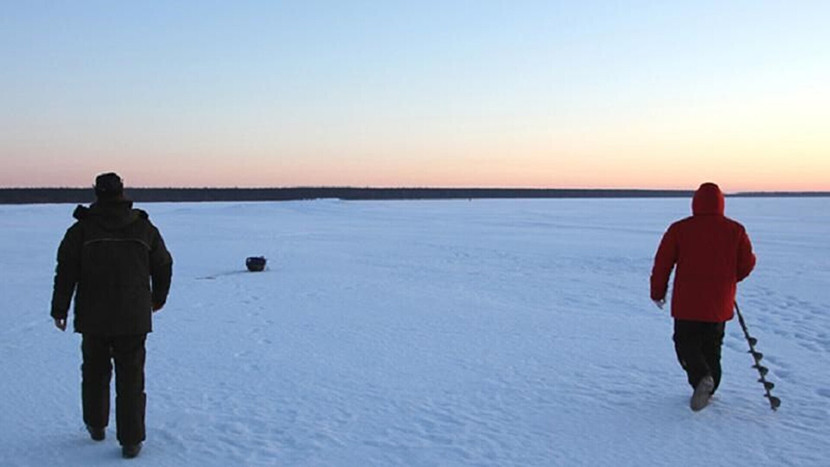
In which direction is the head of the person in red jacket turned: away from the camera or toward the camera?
away from the camera

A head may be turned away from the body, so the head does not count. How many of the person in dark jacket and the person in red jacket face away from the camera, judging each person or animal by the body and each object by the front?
2

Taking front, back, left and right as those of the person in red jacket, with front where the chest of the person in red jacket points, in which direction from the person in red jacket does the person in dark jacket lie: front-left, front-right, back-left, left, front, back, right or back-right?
back-left

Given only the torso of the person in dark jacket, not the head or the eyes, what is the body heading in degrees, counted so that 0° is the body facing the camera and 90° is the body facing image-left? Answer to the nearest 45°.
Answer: approximately 180°

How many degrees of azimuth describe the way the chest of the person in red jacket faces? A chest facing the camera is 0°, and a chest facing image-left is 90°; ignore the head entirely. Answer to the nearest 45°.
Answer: approximately 180°

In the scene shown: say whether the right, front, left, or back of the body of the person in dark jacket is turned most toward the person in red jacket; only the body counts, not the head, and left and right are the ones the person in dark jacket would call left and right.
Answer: right

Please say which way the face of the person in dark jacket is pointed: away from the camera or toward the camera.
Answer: away from the camera
